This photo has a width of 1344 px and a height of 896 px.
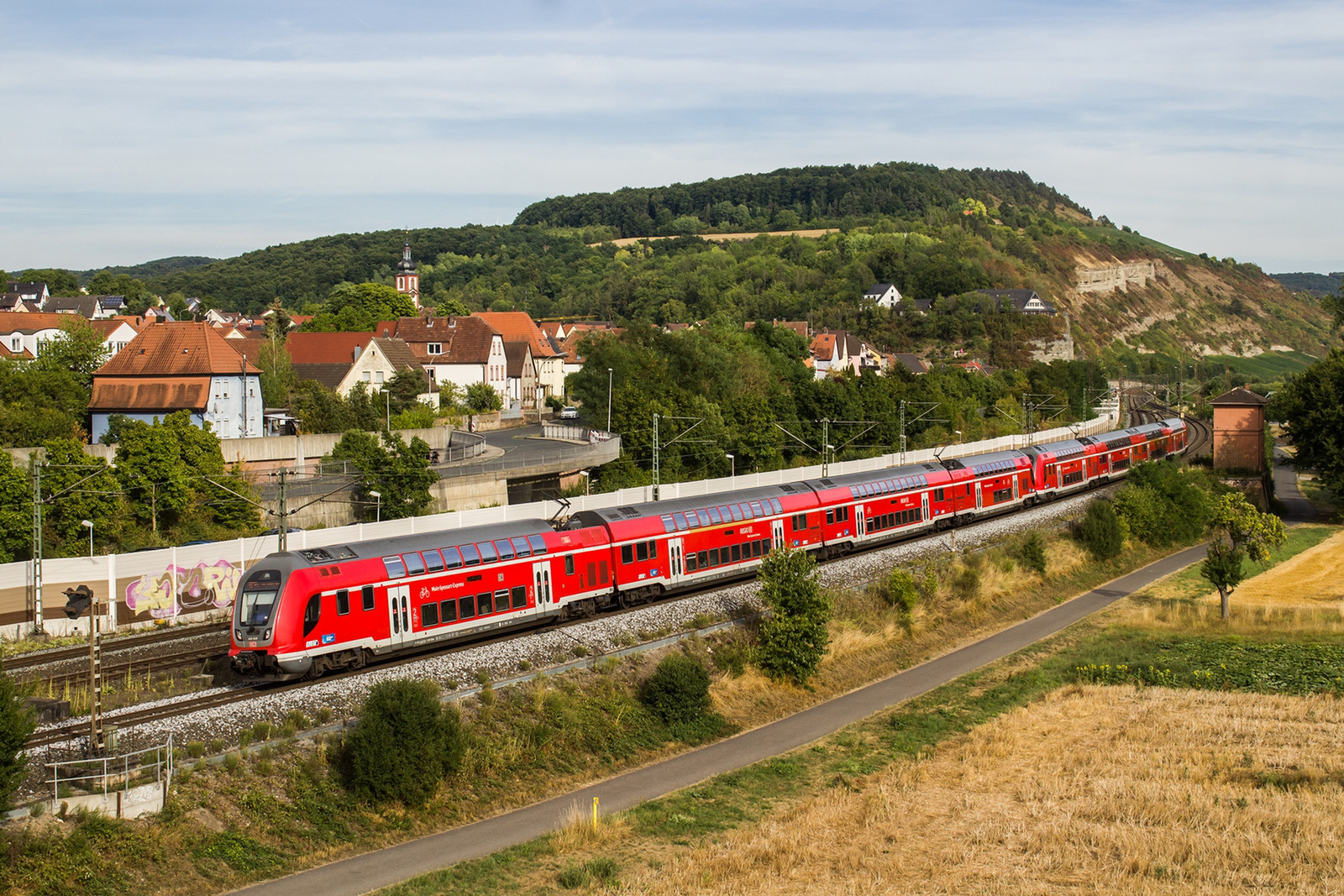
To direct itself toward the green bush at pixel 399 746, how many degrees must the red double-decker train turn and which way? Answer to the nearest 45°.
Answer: approximately 45° to its left

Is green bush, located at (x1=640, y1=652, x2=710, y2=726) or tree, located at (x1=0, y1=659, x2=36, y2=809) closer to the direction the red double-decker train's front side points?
the tree

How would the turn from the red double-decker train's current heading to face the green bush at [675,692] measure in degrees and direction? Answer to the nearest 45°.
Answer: approximately 135° to its left

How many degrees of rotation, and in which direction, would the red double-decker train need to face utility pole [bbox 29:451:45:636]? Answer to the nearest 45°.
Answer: approximately 45° to its right

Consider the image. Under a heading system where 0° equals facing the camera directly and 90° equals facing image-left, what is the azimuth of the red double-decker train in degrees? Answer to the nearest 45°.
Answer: approximately 45°

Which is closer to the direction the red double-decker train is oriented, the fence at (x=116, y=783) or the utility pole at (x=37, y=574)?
the fence

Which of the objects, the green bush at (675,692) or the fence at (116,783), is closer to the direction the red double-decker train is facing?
the fence

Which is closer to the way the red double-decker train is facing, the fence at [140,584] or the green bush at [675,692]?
the fence

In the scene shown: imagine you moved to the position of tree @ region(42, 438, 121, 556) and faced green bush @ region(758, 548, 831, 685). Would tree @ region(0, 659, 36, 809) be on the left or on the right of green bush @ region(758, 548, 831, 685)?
right
